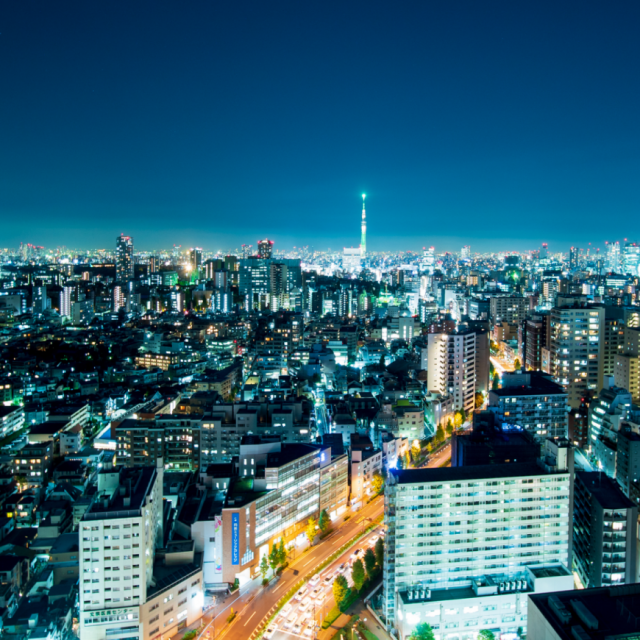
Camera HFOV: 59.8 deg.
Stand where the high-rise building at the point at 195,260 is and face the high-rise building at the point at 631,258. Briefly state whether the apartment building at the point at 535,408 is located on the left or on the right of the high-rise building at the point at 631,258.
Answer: right

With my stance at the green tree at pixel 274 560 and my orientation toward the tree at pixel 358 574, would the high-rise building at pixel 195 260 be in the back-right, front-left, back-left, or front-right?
back-left

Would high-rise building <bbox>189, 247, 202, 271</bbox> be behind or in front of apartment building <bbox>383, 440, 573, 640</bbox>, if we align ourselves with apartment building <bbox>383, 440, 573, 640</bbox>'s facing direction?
behind

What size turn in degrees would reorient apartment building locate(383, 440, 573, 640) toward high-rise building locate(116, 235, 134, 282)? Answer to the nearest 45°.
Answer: approximately 135° to its right

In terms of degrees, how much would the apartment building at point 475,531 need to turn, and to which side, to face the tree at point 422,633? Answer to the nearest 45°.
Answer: approximately 45° to its right

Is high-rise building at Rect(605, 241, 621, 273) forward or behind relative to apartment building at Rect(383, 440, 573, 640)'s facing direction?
behind

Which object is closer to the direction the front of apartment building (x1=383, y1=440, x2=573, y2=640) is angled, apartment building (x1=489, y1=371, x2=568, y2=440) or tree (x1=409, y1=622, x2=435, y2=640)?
the tree

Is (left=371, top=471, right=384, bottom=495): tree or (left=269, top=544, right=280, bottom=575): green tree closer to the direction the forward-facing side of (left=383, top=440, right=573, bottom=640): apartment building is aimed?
the green tree

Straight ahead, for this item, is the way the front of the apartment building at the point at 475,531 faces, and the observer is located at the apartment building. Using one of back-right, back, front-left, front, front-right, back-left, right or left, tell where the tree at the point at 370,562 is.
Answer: right

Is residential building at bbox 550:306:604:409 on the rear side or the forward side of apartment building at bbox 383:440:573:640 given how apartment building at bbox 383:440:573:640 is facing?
on the rear side

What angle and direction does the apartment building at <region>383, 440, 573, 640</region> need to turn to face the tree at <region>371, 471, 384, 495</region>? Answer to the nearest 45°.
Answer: approximately 135° to its right

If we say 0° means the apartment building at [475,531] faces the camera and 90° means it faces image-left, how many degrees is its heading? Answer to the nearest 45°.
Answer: approximately 0°

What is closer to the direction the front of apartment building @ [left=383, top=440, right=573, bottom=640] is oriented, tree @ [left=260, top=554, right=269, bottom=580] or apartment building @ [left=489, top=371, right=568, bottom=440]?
the tree

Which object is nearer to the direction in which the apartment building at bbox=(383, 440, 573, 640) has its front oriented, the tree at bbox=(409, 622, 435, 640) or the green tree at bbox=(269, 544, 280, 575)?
the tree

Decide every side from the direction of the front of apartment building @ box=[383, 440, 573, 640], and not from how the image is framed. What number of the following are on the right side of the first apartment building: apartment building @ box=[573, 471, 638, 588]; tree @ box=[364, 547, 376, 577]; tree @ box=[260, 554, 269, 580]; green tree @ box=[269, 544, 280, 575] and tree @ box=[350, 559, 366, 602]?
4

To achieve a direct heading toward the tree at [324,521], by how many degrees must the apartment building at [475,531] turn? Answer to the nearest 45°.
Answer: approximately 135° to its right

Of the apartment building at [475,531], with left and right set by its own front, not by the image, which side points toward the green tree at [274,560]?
right

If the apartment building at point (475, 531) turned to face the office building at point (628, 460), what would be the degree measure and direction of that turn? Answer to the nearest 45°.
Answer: approximately 135° to its left

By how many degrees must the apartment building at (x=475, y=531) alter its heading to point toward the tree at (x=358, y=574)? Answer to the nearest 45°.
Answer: approximately 90° to its right
